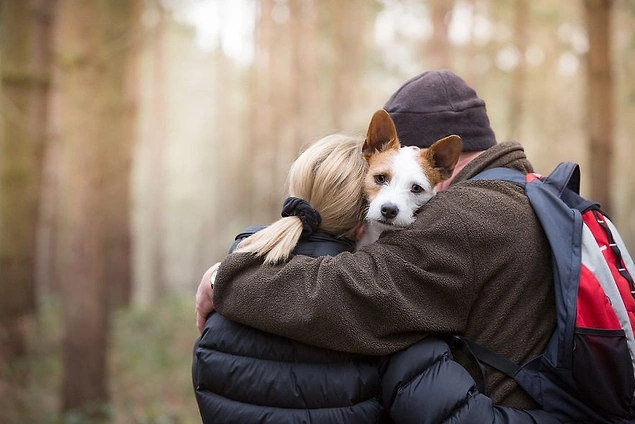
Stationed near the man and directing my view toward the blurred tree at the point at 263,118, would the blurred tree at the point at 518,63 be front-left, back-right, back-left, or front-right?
front-right

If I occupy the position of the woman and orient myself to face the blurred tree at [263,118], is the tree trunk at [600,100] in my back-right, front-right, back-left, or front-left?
front-right

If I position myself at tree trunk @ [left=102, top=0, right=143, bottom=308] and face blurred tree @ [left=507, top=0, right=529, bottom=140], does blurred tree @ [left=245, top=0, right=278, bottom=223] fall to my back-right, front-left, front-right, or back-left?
front-left

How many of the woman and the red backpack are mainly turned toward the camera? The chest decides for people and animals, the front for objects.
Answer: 0

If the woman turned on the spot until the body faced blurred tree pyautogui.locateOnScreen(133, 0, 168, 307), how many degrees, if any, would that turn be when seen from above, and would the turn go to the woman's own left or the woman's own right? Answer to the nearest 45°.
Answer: approximately 45° to the woman's own left

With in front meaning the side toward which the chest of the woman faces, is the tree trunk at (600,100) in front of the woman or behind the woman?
in front

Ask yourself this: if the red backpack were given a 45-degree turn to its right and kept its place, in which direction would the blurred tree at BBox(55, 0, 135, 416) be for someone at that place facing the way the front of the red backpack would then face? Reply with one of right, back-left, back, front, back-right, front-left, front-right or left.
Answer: back

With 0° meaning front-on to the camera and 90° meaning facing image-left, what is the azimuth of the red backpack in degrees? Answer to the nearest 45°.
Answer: approximately 270°

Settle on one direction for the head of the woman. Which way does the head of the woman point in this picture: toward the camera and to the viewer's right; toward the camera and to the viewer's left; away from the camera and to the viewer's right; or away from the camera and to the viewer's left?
away from the camera and to the viewer's right

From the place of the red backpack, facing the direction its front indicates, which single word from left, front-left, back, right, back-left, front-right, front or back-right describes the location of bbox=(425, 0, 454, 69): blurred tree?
left

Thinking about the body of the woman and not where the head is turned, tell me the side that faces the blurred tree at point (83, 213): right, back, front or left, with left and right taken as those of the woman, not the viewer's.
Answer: front

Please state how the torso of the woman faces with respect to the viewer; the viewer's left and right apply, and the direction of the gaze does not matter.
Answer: facing away from the viewer and to the right of the viewer
